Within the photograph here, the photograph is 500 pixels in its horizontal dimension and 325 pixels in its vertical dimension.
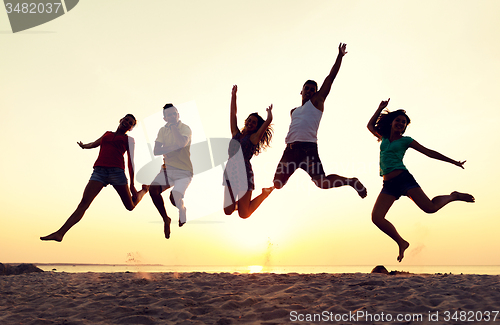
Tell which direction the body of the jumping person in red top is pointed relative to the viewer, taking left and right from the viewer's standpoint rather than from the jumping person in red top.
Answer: facing the viewer

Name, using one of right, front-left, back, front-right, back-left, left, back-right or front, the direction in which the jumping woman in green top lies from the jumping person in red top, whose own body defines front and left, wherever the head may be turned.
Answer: front-left

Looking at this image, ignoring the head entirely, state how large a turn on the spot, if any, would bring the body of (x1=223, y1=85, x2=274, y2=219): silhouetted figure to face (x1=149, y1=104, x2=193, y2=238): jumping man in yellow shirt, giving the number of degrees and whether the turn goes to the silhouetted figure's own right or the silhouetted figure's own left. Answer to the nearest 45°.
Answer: approximately 45° to the silhouetted figure's own right

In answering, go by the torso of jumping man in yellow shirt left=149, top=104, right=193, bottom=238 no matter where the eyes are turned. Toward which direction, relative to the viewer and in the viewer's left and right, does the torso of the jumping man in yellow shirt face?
facing the viewer and to the left of the viewer

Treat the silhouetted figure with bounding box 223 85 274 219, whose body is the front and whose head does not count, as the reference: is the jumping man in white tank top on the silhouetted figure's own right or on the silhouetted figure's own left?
on the silhouetted figure's own left

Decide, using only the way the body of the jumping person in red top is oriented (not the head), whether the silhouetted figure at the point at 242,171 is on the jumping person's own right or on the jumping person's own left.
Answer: on the jumping person's own left

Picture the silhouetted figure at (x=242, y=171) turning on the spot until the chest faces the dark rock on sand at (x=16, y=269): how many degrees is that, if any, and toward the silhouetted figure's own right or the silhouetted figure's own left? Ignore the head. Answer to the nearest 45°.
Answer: approximately 90° to the silhouetted figure's own right

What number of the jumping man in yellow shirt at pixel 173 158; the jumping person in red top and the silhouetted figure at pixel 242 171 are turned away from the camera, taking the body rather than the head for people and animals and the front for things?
0

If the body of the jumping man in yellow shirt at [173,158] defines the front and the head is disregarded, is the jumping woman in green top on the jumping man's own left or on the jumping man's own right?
on the jumping man's own left
